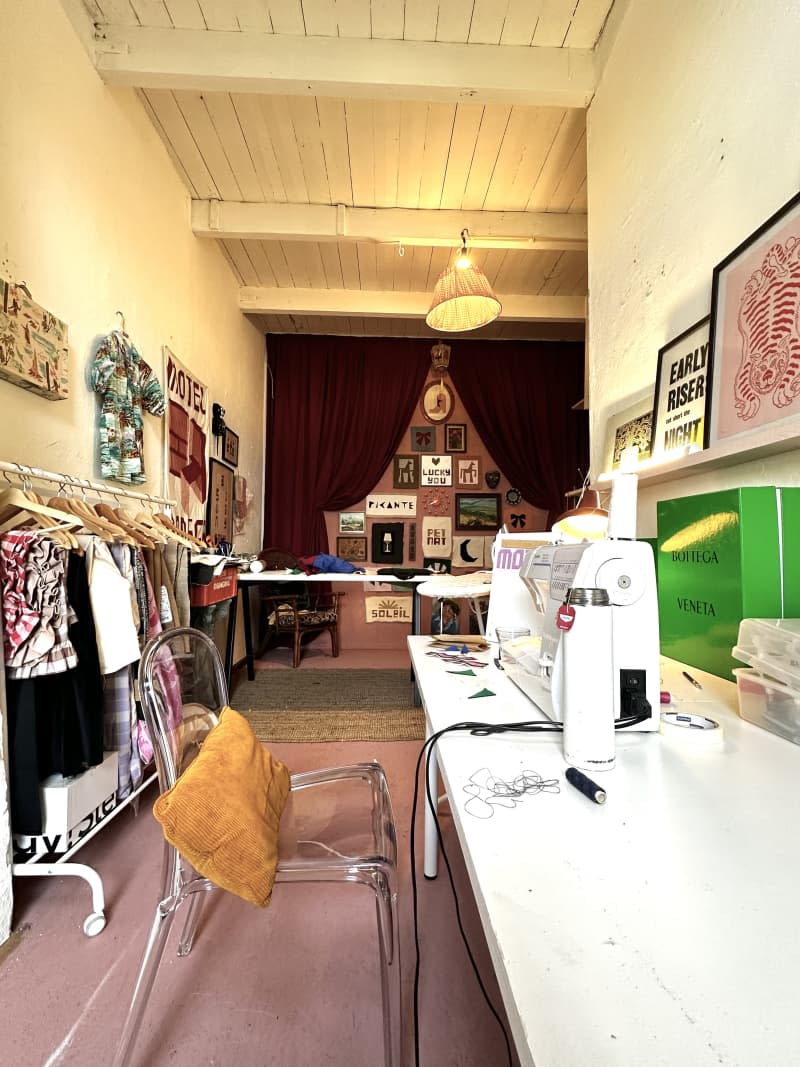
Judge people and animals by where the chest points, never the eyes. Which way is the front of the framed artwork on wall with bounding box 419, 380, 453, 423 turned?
toward the camera

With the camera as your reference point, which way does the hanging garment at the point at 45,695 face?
facing the viewer

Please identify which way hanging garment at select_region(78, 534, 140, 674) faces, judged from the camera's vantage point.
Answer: facing the viewer and to the right of the viewer

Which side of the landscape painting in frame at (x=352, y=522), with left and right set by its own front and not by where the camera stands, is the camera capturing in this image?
front

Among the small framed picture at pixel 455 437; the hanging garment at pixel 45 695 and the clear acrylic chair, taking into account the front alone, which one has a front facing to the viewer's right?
the clear acrylic chair

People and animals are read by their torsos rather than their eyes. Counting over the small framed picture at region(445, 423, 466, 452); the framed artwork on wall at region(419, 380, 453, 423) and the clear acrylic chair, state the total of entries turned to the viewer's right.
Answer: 1

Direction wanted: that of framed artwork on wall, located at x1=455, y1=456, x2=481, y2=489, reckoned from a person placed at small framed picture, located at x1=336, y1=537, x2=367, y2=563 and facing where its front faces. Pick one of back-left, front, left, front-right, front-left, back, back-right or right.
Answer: left

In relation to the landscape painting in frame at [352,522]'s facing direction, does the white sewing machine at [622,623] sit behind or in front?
in front

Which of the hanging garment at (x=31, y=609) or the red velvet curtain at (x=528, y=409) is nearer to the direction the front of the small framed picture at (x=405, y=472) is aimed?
the hanging garment

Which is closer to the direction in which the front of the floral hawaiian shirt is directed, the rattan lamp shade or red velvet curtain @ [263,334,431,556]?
the rattan lamp shade

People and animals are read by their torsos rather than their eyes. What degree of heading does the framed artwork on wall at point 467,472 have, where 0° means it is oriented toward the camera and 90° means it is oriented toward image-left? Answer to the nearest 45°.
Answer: approximately 0°

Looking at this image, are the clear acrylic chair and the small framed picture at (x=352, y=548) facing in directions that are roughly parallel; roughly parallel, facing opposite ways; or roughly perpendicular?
roughly perpendicular

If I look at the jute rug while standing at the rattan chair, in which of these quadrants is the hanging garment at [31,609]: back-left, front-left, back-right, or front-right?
front-right

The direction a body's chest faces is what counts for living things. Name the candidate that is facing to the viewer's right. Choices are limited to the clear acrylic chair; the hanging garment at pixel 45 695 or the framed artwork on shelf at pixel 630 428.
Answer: the clear acrylic chair
